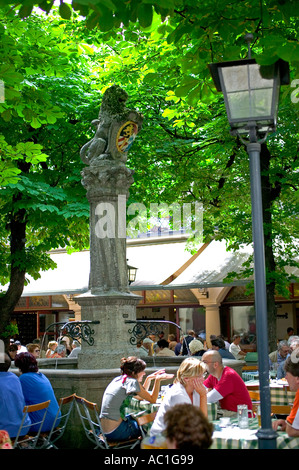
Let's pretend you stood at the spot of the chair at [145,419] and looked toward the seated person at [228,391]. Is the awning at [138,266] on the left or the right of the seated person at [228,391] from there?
left

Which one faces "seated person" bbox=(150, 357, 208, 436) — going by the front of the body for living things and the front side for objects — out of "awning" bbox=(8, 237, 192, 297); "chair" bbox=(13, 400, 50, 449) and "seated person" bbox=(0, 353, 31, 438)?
the awning

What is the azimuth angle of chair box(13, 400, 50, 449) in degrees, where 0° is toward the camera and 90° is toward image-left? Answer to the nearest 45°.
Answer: approximately 135°

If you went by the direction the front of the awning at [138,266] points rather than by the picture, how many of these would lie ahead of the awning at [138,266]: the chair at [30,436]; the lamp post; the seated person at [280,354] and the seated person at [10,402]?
4

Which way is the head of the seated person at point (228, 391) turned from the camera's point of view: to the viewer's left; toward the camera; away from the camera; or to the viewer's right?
to the viewer's left

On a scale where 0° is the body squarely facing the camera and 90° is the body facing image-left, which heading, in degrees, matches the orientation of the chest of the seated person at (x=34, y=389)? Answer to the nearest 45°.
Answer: approximately 135°

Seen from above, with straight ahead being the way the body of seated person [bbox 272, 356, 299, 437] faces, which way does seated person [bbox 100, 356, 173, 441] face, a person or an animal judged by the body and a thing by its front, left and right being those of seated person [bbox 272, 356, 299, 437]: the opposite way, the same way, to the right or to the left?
the opposite way

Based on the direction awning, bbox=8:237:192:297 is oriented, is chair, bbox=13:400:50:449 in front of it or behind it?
in front

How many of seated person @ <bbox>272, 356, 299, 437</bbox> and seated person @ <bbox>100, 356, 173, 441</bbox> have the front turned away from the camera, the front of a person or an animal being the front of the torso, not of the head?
0

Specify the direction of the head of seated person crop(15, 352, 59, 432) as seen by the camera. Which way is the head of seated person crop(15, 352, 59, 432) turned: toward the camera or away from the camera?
away from the camera

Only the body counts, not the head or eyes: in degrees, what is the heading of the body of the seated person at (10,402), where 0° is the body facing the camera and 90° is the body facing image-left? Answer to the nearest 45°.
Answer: approximately 180°

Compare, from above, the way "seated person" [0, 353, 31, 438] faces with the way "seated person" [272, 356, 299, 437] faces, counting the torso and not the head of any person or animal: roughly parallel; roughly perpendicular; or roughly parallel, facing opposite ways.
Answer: roughly perpendicular

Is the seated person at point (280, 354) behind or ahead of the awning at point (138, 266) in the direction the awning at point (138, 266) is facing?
ahead

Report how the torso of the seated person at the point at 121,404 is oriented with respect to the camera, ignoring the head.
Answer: to the viewer's right
